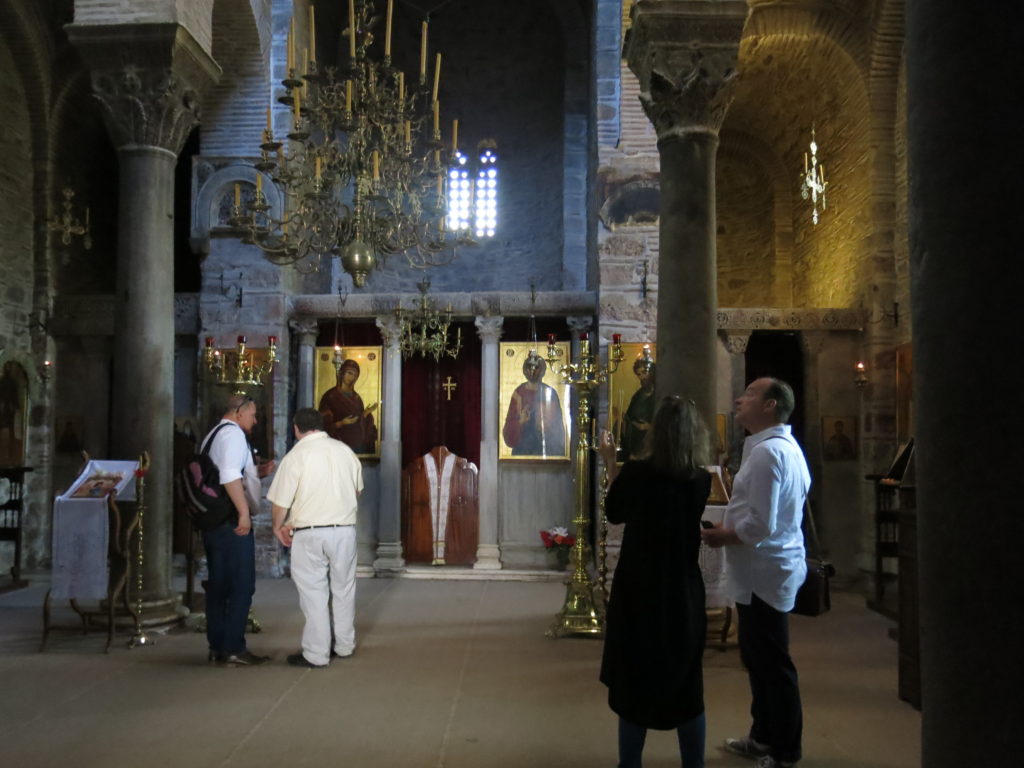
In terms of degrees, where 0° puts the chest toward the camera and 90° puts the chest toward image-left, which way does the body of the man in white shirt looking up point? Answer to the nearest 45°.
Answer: approximately 90°

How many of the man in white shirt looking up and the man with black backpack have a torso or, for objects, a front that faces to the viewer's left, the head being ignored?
1

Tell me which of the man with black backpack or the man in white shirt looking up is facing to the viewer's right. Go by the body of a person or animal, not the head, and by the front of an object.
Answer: the man with black backpack

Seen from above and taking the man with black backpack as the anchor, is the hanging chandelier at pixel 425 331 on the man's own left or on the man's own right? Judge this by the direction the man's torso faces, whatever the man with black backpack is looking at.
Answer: on the man's own left

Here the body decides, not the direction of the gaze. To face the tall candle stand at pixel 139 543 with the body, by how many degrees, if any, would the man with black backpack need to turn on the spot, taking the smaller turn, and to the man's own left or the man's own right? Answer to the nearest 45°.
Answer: approximately 135° to the man's own left

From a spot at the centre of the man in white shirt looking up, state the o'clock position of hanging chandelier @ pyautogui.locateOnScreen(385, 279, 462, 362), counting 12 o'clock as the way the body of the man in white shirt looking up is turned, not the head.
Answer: The hanging chandelier is roughly at 2 o'clock from the man in white shirt looking up.

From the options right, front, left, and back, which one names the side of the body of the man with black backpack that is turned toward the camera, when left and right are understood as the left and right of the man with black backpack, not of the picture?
right

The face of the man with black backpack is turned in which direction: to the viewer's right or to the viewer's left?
to the viewer's right

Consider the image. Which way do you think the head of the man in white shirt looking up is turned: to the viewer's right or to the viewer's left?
to the viewer's left

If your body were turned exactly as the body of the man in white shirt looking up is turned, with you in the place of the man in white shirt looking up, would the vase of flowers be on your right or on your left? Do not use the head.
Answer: on your right
